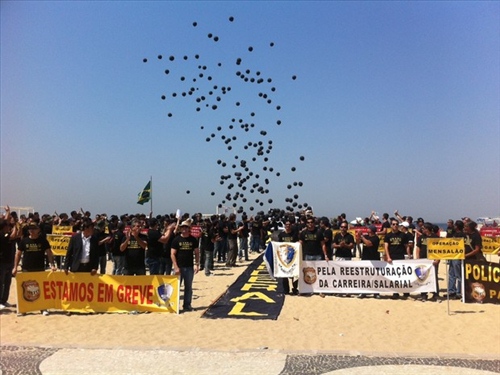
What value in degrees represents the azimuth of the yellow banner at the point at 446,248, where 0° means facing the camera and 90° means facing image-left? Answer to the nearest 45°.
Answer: approximately 0°

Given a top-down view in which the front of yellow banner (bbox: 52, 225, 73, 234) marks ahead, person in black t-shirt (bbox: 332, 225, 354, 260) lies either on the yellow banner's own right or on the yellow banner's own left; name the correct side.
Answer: on the yellow banner's own left

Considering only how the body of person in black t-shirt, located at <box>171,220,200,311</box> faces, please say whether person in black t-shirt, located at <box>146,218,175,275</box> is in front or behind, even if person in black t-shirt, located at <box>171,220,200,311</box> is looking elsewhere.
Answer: behind

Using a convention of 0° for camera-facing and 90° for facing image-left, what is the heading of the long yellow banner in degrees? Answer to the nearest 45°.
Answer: approximately 0°

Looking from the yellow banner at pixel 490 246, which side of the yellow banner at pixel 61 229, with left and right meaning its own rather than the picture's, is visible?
left

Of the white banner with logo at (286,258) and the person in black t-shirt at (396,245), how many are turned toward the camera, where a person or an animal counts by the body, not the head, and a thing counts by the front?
2

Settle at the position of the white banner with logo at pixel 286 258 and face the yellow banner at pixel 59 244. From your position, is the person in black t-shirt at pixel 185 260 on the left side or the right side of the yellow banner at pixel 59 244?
left
